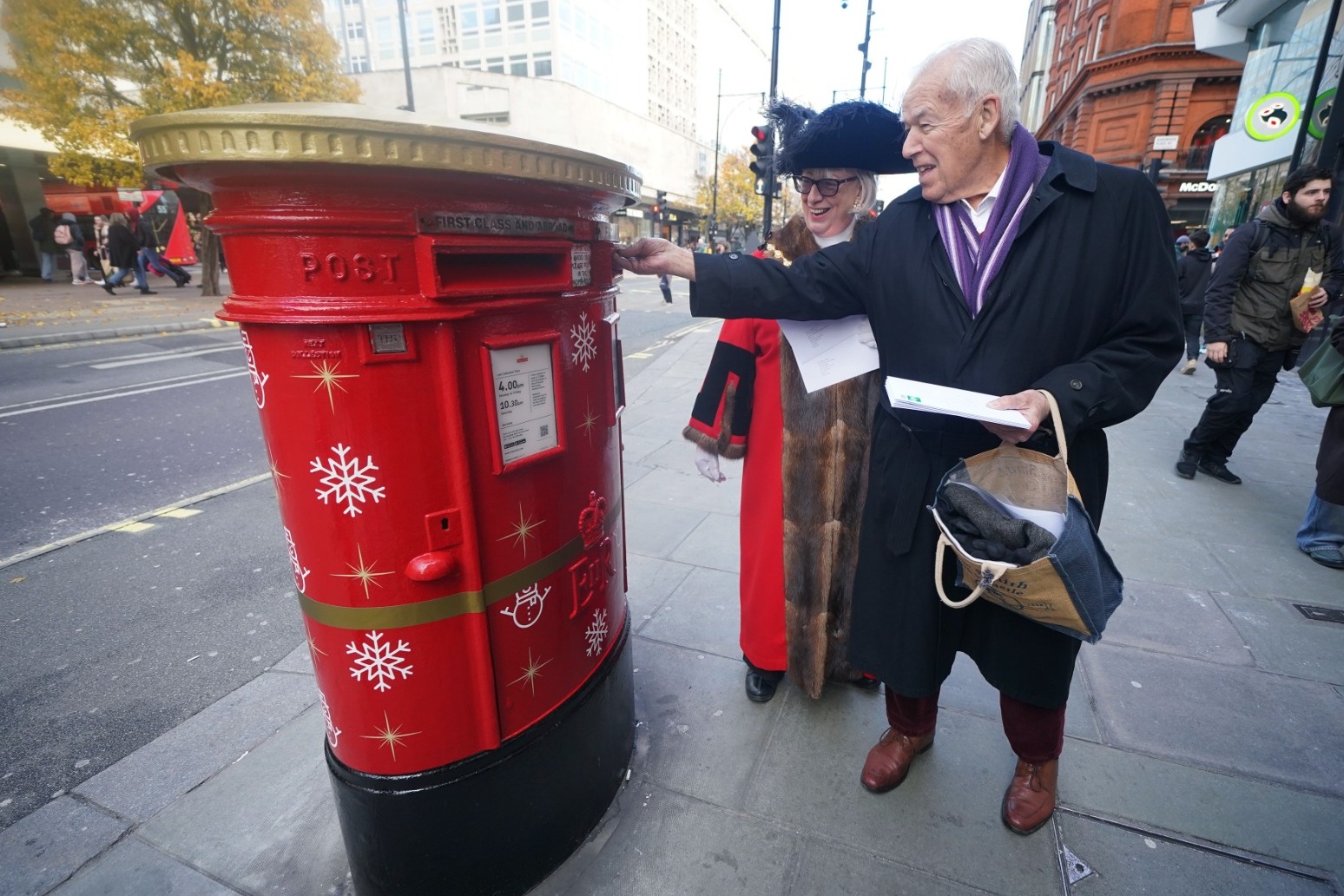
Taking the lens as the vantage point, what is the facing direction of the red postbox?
facing the viewer and to the right of the viewer

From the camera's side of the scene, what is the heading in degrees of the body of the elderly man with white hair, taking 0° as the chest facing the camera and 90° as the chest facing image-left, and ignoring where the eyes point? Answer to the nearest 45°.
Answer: approximately 45°

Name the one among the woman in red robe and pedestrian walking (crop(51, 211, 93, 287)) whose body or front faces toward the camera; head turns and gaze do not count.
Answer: the woman in red robe

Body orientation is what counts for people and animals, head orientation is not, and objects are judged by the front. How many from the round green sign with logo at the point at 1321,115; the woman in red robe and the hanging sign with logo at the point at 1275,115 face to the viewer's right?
0

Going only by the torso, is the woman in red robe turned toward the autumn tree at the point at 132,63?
no

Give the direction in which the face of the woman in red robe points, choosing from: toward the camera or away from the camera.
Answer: toward the camera

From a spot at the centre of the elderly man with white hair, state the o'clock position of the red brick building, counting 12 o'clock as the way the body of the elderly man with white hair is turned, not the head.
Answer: The red brick building is roughly at 5 o'clock from the elderly man with white hair.

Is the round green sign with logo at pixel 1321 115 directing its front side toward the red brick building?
no

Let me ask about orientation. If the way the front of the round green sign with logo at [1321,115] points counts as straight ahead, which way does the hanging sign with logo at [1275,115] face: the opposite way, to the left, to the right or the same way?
the same way

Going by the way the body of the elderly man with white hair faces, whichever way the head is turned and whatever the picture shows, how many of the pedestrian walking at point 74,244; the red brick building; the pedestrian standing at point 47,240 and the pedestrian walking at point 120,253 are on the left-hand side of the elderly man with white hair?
0
